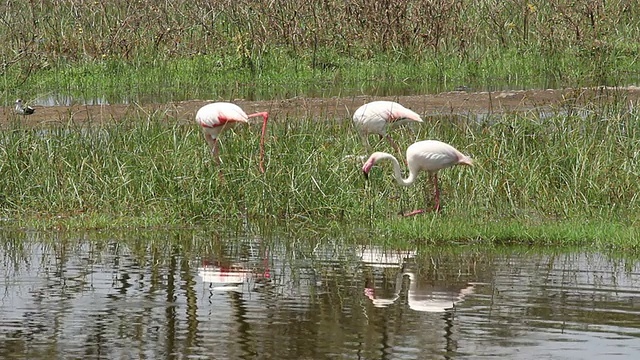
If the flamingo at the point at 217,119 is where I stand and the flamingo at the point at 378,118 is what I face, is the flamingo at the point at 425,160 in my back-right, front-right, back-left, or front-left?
front-right

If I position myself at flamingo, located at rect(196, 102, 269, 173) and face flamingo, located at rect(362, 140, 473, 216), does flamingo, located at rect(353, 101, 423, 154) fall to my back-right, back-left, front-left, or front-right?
front-left

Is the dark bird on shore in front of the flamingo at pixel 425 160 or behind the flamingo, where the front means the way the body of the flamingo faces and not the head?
in front

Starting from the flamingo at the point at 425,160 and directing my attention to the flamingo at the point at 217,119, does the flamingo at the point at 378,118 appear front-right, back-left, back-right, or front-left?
front-right

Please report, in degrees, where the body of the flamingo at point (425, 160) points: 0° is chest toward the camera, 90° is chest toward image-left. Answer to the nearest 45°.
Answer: approximately 90°
